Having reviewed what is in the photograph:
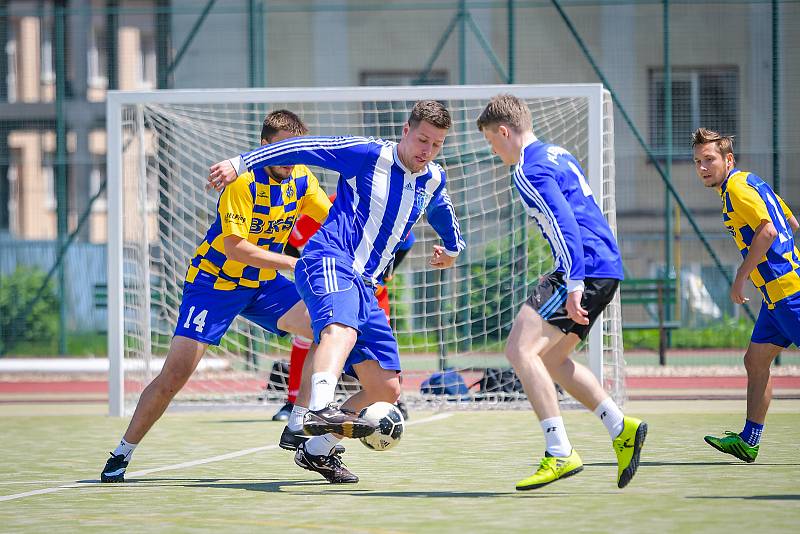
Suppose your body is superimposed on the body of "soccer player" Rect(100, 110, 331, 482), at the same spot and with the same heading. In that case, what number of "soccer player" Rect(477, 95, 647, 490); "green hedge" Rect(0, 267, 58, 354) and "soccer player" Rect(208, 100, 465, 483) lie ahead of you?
2

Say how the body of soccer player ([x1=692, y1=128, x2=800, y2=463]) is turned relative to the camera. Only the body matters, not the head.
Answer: to the viewer's left

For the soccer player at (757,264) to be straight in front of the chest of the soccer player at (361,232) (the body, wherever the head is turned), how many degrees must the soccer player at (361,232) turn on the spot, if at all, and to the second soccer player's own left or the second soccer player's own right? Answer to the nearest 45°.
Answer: approximately 45° to the second soccer player's own left

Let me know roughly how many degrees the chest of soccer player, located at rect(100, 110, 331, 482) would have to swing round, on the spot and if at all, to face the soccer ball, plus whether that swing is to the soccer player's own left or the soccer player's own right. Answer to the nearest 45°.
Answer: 0° — they already face it

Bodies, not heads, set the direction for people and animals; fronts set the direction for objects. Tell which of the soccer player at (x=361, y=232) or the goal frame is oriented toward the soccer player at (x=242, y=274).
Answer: the goal frame

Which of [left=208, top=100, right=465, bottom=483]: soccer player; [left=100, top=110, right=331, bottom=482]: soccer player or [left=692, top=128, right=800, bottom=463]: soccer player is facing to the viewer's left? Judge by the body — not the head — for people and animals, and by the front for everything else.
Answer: [left=692, top=128, right=800, bottom=463]: soccer player

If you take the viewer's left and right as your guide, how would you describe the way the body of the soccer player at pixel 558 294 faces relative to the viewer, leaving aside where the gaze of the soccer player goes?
facing to the left of the viewer

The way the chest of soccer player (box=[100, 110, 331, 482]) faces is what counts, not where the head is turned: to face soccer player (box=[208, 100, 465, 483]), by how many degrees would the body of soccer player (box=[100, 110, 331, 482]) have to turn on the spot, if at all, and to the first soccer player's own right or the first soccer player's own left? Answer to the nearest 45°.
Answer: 0° — they already face them

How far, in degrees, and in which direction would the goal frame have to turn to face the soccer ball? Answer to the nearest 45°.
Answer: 0° — it already faces it

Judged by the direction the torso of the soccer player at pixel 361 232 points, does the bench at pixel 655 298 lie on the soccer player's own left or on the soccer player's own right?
on the soccer player's own left

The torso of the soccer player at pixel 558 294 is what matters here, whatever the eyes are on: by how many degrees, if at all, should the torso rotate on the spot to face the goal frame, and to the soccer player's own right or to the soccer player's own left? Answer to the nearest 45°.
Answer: approximately 45° to the soccer player's own right
